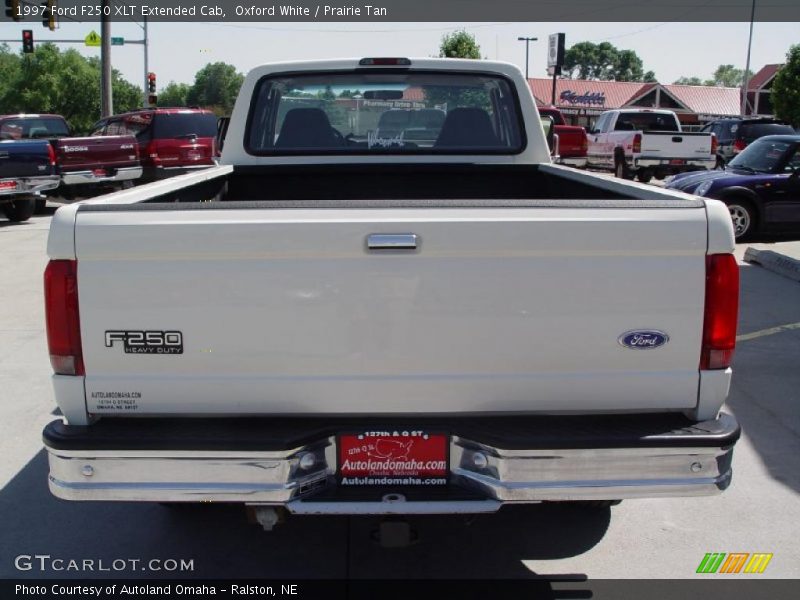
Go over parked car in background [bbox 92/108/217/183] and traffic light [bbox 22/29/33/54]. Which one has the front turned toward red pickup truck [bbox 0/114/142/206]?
the traffic light

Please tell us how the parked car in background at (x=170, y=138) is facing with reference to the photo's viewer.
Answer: facing away from the viewer and to the left of the viewer

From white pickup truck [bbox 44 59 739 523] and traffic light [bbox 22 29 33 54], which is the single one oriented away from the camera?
the white pickup truck

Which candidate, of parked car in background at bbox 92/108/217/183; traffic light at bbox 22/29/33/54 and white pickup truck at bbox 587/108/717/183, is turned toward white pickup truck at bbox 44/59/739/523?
the traffic light

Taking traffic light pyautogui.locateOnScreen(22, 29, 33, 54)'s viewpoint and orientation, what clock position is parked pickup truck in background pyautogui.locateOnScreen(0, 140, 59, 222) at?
The parked pickup truck in background is roughly at 12 o'clock from the traffic light.

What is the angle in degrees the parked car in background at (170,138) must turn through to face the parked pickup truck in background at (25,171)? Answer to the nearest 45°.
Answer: approximately 90° to its left

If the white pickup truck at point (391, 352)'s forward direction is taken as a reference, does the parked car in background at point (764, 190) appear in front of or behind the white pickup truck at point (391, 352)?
in front

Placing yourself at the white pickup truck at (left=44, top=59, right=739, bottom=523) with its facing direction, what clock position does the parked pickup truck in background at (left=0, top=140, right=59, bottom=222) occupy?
The parked pickup truck in background is roughly at 11 o'clock from the white pickup truck.

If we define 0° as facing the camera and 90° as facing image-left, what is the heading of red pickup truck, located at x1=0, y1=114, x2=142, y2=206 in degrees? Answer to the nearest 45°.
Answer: approximately 135°

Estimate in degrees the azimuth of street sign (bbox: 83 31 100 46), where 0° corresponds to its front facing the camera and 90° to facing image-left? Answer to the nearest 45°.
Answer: approximately 0°

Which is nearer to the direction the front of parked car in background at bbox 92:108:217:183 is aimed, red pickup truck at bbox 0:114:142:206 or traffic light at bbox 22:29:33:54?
the traffic light

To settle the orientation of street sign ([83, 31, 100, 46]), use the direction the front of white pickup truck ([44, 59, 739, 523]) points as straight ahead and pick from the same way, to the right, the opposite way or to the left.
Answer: the opposite way

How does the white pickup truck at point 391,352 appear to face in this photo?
away from the camera

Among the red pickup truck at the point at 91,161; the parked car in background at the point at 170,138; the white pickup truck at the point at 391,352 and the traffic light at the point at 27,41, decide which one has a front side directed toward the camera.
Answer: the traffic light

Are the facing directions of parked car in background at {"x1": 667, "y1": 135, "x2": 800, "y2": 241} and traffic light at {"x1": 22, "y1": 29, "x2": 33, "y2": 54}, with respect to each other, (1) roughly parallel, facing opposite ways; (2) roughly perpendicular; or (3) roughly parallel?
roughly perpendicular
